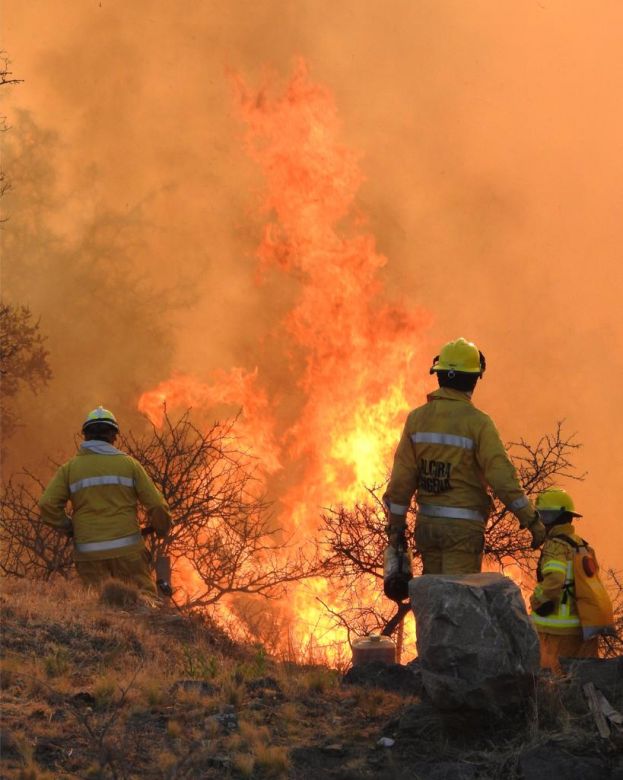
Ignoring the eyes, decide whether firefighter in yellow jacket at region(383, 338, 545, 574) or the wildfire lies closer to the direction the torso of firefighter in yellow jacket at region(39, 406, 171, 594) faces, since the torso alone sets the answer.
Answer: the wildfire

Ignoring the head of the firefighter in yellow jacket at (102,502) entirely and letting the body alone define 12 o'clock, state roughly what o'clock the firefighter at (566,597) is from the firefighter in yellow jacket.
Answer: The firefighter is roughly at 4 o'clock from the firefighter in yellow jacket.

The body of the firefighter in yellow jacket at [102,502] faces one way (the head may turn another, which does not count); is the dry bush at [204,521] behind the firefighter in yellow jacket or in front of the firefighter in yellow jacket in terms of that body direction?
in front

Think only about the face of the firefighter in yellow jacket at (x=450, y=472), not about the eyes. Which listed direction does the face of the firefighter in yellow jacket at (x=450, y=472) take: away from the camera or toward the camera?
away from the camera

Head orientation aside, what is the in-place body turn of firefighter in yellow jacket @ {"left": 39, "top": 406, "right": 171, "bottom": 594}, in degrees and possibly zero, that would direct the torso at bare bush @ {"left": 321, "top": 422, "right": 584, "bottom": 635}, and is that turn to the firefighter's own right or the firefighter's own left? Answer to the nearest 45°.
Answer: approximately 45° to the firefighter's own right

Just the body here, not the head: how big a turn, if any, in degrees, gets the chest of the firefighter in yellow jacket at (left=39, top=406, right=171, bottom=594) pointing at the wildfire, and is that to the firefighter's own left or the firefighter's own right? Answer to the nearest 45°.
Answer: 0° — they already face it

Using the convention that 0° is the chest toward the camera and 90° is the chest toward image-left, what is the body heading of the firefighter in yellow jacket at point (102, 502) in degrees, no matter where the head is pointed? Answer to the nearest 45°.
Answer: approximately 180°

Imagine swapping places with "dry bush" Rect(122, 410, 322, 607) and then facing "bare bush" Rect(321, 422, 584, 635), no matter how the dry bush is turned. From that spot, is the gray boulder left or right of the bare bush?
right
